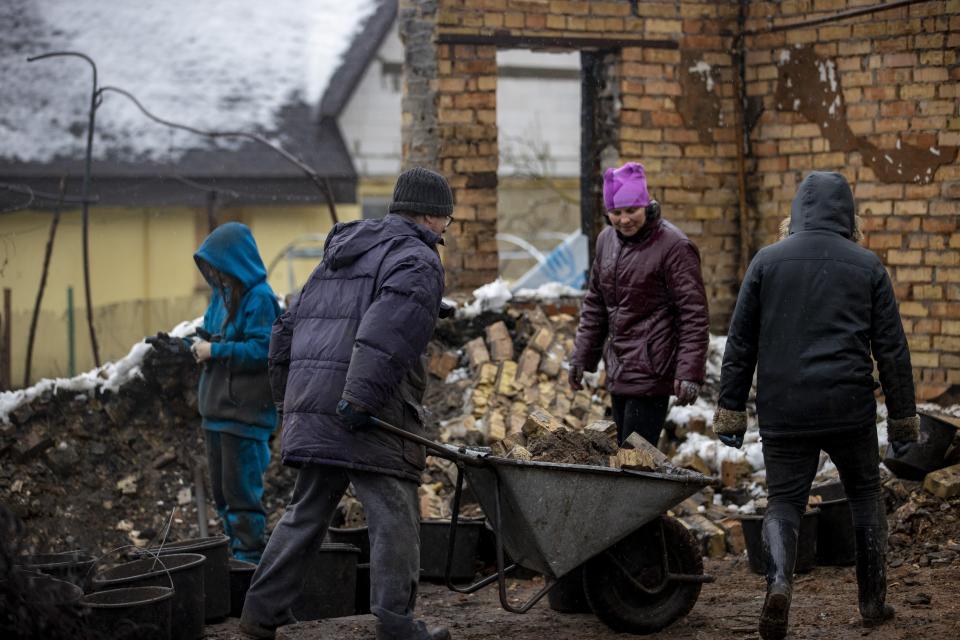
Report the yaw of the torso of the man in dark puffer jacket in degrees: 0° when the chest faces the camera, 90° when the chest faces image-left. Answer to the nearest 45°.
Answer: approximately 225°

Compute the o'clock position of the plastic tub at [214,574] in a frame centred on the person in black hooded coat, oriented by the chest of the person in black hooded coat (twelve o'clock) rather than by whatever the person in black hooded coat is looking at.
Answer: The plastic tub is roughly at 9 o'clock from the person in black hooded coat.

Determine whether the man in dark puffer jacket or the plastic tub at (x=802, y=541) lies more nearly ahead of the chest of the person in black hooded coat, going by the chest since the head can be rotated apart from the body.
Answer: the plastic tub

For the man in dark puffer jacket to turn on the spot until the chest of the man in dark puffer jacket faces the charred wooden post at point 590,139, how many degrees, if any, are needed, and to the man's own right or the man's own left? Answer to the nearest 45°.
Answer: approximately 45° to the man's own left

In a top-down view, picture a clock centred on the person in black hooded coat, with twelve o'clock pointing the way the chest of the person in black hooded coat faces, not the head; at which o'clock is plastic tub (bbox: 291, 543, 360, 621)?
The plastic tub is roughly at 9 o'clock from the person in black hooded coat.

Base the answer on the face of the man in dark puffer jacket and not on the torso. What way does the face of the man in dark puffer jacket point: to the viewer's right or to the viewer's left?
to the viewer's right

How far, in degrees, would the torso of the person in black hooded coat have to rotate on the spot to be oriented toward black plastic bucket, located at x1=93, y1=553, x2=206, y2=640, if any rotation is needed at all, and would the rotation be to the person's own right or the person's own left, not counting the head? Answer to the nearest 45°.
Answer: approximately 90° to the person's own left

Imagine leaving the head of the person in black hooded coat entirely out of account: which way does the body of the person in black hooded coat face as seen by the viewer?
away from the camera

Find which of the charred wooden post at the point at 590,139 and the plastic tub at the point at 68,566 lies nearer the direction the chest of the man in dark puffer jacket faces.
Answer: the charred wooden post

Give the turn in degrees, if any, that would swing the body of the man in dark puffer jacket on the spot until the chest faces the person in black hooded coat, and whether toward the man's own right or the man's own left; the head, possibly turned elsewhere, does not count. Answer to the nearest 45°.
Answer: approximately 45° to the man's own right
